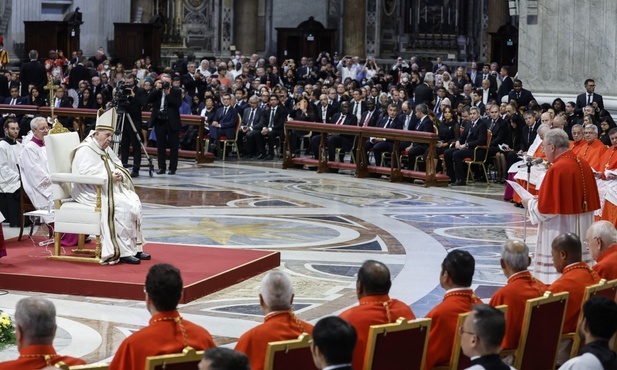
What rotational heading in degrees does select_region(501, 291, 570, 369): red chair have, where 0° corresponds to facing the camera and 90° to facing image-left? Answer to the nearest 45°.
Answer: approximately 135°

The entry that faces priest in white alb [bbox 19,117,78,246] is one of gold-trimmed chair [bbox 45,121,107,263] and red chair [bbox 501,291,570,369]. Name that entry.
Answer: the red chair

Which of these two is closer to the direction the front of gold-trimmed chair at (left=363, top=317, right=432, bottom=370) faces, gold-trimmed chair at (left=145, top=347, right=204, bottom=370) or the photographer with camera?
the photographer with camera

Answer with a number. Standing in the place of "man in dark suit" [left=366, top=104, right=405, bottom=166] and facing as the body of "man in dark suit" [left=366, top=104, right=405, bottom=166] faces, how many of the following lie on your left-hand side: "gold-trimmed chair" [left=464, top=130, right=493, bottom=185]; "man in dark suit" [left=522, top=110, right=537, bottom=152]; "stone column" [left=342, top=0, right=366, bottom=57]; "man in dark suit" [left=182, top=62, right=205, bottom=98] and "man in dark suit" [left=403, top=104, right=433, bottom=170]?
3

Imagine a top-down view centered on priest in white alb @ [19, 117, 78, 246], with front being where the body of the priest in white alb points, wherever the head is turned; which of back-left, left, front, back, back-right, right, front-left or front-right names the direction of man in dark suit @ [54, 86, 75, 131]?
back-left

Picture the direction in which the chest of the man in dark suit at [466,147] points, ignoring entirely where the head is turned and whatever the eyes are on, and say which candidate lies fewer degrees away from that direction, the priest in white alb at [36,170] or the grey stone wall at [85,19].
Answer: the priest in white alb

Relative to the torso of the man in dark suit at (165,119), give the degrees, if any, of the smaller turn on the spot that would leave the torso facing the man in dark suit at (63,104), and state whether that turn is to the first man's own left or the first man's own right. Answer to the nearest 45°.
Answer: approximately 135° to the first man's own right

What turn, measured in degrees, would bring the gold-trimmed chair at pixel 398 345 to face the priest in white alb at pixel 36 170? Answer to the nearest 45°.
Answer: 0° — it already faces them

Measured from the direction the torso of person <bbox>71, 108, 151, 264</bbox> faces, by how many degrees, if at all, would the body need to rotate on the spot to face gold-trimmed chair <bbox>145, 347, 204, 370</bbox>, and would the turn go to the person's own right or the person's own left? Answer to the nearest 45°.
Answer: approximately 45° to the person's own right

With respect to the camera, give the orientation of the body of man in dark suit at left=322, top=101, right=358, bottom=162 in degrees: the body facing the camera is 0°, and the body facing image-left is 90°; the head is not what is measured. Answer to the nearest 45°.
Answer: approximately 45°

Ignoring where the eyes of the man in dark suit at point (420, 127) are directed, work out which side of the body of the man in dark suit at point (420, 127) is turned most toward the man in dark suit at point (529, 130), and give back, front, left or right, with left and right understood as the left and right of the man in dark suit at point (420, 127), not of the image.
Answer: left

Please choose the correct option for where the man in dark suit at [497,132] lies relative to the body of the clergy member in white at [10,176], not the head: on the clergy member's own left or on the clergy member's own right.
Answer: on the clergy member's own left
